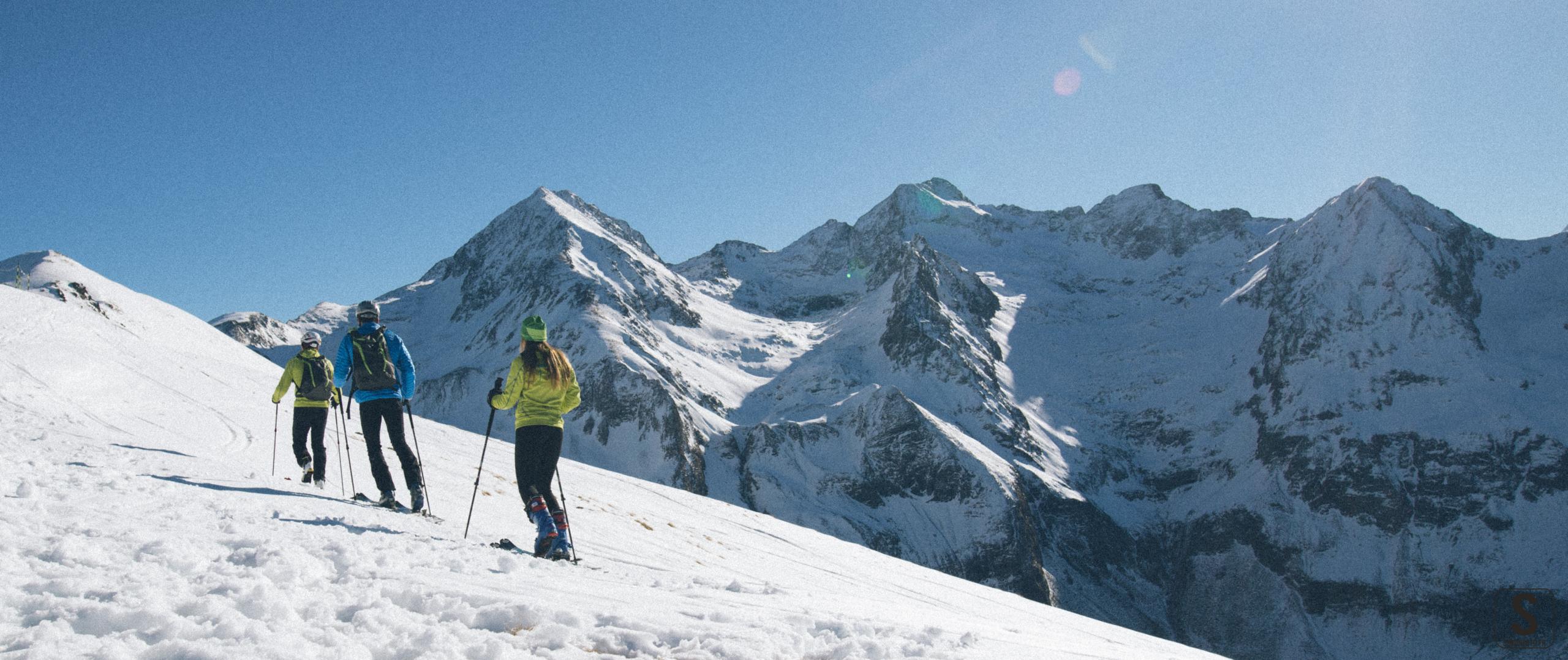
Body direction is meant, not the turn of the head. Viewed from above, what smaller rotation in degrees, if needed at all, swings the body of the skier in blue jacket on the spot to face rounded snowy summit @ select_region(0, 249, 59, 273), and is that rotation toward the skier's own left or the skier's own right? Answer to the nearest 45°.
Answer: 0° — they already face it

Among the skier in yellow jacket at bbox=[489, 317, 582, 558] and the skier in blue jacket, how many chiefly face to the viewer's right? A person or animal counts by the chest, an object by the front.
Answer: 0

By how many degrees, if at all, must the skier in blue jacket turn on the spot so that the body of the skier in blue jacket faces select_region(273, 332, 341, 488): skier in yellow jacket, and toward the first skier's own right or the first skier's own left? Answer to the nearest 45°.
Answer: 0° — they already face them

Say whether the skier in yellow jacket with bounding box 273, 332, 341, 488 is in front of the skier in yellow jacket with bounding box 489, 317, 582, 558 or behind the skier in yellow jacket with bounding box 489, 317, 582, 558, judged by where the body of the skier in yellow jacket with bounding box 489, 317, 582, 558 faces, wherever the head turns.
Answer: in front

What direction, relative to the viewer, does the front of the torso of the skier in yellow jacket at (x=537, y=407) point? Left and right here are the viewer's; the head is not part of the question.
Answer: facing away from the viewer and to the left of the viewer

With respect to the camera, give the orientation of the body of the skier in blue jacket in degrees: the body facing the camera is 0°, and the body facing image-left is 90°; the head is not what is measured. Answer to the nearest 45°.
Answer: approximately 180°

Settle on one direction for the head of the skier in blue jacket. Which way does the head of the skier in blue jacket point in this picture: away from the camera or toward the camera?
away from the camera

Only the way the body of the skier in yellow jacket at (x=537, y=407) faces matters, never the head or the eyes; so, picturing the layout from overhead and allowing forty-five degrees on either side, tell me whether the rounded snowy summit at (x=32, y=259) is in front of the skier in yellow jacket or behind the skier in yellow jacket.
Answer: in front

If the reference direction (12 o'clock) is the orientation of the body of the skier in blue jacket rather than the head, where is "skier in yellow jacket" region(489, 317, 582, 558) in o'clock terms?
The skier in yellow jacket is roughly at 5 o'clock from the skier in blue jacket.

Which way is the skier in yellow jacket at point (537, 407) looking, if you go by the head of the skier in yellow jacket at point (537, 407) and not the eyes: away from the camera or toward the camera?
away from the camera
